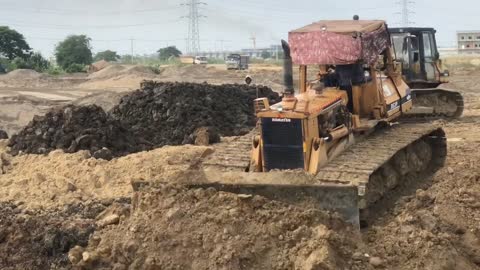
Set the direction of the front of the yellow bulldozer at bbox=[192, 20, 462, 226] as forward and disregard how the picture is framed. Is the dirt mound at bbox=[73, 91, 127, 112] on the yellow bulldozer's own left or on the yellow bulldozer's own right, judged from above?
on the yellow bulldozer's own right

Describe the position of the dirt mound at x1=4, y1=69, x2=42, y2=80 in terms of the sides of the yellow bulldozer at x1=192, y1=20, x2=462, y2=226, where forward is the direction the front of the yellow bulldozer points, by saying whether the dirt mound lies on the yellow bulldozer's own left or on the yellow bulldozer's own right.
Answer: on the yellow bulldozer's own right

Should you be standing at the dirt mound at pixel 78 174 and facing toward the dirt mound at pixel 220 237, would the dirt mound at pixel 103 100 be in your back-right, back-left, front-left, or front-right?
back-left

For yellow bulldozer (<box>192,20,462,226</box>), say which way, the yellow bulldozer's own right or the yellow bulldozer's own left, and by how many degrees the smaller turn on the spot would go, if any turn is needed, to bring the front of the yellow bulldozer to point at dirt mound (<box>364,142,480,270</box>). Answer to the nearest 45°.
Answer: approximately 90° to the yellow bulldozer's own left

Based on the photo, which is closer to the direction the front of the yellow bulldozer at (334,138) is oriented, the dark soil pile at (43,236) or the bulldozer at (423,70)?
the dark soil pile

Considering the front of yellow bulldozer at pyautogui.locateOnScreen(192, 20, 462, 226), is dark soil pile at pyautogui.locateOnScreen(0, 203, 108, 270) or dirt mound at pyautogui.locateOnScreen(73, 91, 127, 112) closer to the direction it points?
the dark soil pile

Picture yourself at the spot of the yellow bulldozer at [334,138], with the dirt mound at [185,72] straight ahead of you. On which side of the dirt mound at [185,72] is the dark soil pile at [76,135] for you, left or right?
left

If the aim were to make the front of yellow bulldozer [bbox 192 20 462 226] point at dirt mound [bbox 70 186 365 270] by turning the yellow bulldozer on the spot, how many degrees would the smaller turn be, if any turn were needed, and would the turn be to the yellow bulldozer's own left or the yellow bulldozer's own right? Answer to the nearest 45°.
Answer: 0° — it already faces it

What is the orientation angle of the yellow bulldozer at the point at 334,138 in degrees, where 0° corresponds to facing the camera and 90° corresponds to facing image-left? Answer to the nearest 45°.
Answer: approximately 45°

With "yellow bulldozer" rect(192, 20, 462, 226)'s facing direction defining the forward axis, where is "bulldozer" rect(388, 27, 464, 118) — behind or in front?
behind
